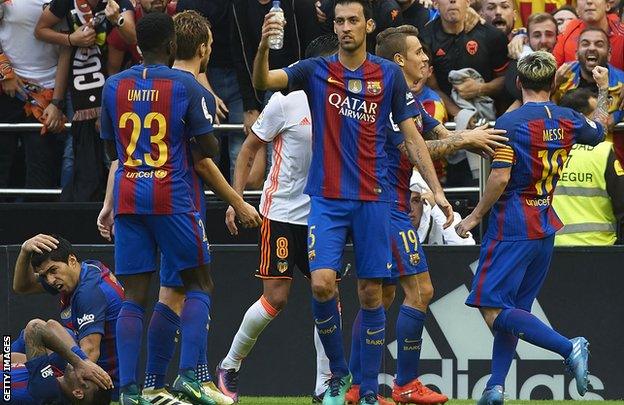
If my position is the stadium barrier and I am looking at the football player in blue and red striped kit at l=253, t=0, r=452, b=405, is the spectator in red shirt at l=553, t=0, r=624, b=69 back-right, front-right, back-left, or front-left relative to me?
back-left

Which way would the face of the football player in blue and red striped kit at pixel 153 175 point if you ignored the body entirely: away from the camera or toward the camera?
away from the camera

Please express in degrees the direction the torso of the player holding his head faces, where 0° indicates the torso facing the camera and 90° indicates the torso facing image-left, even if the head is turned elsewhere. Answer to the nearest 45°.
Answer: approximately 45°

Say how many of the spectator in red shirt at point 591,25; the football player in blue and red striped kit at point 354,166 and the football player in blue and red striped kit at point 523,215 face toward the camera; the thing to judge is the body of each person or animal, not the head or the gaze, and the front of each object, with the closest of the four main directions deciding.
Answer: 2

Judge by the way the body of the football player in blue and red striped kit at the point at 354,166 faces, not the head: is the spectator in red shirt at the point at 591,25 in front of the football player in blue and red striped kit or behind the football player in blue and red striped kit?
behind

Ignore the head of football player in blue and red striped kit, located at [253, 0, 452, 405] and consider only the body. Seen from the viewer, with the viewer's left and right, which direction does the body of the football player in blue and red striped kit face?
facing the viewer

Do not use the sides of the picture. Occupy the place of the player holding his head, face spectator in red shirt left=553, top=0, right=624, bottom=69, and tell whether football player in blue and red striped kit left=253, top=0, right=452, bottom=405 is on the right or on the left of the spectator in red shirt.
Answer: right

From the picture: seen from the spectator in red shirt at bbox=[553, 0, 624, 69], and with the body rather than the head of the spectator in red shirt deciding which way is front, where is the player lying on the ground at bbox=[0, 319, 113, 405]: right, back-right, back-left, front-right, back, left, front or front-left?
front-right

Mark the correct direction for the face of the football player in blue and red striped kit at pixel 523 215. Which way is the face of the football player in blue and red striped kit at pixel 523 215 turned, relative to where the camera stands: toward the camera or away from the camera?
away from the camera

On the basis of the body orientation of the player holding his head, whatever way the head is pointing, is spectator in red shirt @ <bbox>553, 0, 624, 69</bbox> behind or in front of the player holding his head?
behind
